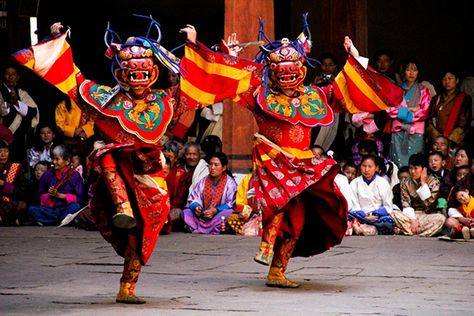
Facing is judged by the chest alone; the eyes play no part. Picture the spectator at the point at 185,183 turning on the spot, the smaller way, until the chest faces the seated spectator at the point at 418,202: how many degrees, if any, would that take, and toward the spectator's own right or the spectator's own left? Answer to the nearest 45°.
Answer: approximately 90° to the spectator's own left

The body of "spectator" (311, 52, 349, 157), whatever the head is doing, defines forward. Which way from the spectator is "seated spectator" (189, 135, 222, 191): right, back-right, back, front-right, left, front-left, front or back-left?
right

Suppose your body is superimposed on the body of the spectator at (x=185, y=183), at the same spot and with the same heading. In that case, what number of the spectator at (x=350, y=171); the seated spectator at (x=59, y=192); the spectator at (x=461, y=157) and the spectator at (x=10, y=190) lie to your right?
2

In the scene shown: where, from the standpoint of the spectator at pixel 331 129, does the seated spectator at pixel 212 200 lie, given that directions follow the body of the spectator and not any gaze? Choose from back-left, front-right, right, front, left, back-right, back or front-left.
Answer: front-right

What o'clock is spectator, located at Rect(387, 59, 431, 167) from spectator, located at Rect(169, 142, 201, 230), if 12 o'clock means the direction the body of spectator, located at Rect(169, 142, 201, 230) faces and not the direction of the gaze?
spectator, located at Rect(387, 59, 431, 167) is roughly at 9 o'clock from spectator, located at Rect(169, 142, 201, 230).

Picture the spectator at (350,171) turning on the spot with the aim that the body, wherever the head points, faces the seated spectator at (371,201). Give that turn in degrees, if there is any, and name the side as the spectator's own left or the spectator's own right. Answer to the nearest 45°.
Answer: approximately 45° to the spectator's own left

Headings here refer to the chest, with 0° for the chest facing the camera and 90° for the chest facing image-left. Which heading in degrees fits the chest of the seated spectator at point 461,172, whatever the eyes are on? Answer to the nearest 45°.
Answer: approximately 45°
